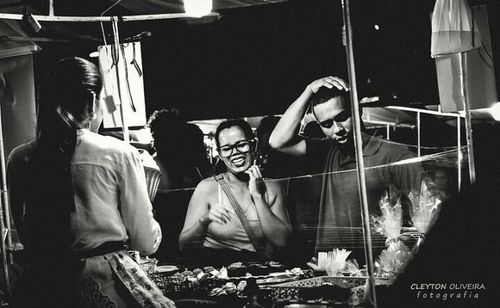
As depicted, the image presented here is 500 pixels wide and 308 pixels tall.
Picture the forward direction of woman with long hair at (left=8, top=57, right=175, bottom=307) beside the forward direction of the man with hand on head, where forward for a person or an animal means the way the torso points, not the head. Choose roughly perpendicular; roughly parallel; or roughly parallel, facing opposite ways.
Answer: roughly parallel, facing opposite ways

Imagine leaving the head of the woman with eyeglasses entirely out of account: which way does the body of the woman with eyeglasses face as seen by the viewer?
toward the camera

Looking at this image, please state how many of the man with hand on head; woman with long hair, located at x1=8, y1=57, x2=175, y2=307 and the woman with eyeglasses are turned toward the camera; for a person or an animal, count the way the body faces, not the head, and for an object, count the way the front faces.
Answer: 2

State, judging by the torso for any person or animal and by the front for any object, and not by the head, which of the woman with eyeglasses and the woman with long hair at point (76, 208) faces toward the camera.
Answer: the woman with eyeglasses

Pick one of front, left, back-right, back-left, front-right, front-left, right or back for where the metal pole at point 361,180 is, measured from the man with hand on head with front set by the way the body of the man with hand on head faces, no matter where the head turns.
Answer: front

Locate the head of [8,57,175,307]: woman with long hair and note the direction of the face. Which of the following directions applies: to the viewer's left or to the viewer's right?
to the viewer's right

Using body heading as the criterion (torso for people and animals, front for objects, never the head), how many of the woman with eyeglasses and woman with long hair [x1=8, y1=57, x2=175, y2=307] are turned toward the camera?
1

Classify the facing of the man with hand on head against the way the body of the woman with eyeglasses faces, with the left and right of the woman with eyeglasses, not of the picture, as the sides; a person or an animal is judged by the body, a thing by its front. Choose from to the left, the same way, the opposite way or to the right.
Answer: the same way
